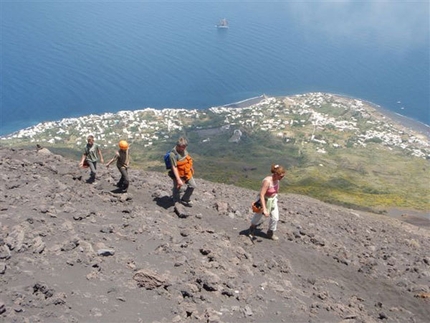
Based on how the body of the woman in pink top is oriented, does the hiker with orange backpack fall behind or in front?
behind

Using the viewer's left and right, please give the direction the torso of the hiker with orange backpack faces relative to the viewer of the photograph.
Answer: facing the viewer and to the right of the viewer

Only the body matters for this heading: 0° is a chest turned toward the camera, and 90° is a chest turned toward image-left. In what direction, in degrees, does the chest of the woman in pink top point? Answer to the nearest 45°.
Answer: approximately 315°

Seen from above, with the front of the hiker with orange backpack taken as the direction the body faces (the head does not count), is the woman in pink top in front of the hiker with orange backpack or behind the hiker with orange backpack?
in front

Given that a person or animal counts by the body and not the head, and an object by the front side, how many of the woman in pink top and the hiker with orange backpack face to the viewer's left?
0
